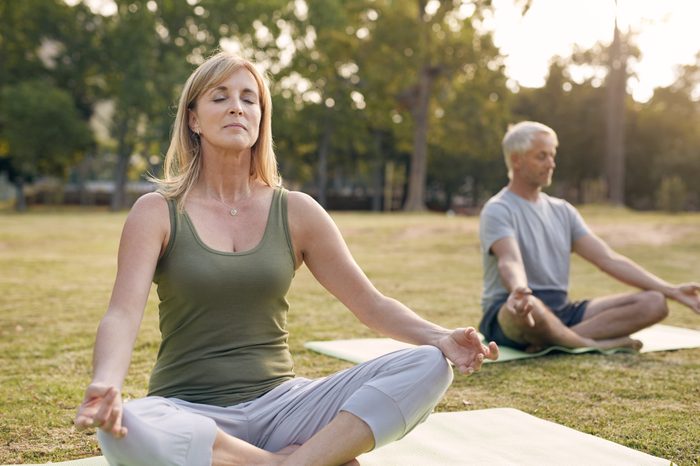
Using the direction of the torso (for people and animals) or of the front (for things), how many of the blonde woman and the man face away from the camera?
0

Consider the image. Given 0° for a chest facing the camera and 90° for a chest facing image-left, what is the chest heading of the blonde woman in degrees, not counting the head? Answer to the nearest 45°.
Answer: approximately 315°

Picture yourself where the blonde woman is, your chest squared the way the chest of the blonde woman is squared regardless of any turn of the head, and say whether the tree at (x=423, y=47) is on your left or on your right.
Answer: on your left

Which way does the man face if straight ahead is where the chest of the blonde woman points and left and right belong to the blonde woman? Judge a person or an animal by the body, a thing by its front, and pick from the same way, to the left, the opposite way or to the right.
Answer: the same way

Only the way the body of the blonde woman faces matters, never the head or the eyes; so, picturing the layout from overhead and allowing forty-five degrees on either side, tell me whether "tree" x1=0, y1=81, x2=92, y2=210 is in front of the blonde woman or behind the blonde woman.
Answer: behind

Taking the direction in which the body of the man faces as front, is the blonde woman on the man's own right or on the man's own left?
on the man's own right

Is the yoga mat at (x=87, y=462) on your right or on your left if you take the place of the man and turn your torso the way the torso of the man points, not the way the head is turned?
on your right

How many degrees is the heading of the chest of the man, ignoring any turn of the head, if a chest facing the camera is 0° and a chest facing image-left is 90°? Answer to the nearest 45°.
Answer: approximately 315°

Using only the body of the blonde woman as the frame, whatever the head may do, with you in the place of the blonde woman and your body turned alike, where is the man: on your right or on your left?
on your left

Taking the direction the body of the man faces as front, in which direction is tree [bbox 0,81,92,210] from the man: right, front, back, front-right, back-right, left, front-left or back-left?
back

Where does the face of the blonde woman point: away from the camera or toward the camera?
toward the camera
